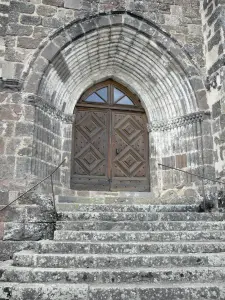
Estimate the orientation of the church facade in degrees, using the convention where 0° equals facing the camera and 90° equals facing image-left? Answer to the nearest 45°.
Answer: approximately 0°
